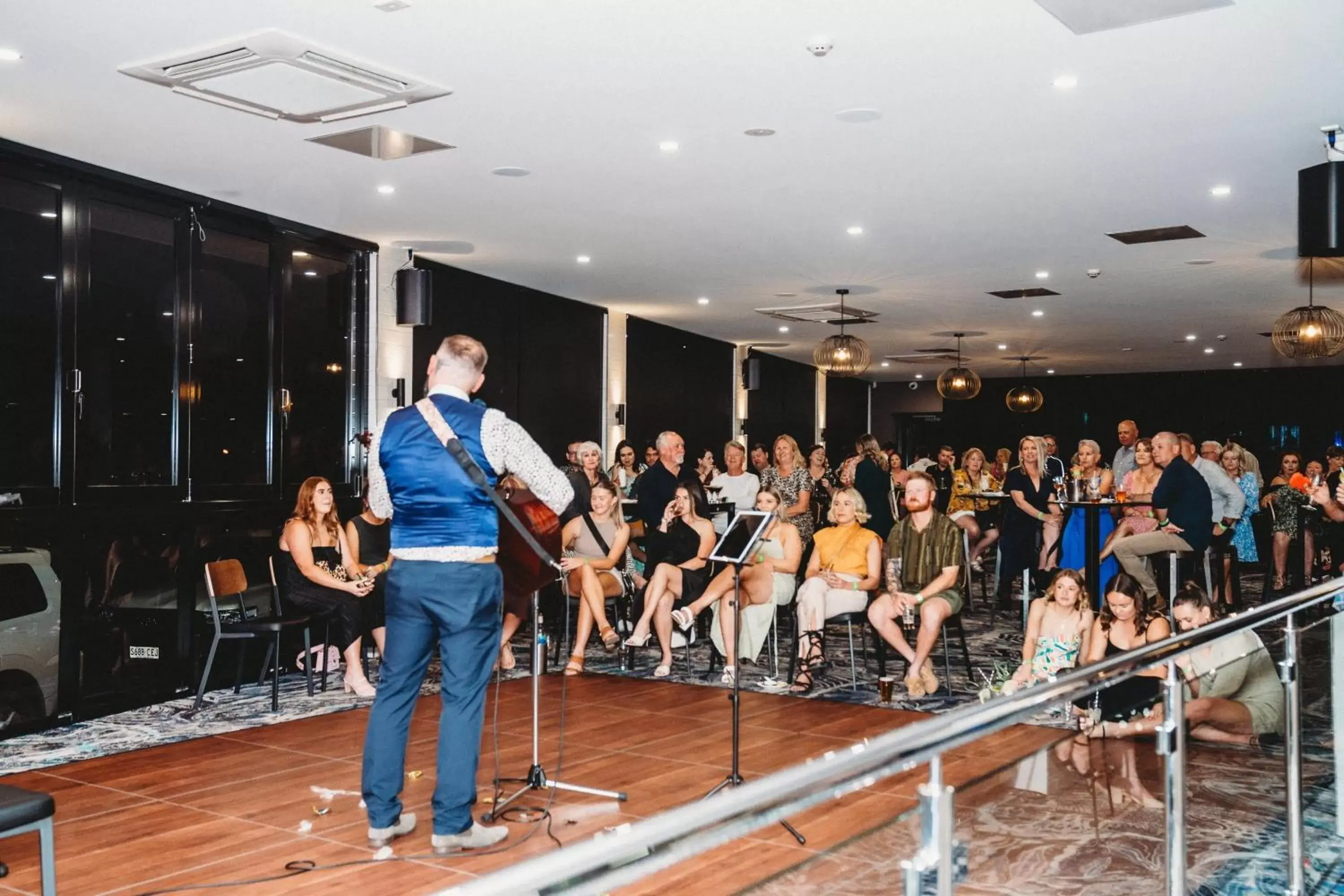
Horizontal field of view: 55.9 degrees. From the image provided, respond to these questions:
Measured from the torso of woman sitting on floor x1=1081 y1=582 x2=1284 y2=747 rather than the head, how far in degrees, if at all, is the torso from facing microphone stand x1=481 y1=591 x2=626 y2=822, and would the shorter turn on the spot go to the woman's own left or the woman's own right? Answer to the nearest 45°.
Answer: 0° — they already face it

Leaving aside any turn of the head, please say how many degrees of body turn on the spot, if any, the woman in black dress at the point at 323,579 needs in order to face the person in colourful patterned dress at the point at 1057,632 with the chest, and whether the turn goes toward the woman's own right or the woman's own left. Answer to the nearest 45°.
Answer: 0° — they already face them

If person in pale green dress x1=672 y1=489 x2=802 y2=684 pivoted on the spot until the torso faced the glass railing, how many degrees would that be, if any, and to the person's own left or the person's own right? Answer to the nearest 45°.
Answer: approximately 45° to the person's own left

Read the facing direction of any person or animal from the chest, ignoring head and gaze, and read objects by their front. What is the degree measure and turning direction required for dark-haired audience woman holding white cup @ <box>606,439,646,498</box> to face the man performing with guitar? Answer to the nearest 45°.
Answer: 0° — they already face them

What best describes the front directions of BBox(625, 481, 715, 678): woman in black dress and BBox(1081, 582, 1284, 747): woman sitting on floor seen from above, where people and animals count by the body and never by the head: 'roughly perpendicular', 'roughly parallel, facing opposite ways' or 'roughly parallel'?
roughly perpendicular

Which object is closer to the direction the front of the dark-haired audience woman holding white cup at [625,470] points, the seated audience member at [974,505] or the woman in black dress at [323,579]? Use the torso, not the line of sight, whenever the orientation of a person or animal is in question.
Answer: the woman in black dress

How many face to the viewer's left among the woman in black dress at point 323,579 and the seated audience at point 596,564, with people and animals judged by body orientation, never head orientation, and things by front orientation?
0

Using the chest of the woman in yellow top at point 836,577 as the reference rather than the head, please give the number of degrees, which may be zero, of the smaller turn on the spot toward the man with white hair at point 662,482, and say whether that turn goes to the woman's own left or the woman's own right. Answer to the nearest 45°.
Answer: approximately 90° to the woman's own right

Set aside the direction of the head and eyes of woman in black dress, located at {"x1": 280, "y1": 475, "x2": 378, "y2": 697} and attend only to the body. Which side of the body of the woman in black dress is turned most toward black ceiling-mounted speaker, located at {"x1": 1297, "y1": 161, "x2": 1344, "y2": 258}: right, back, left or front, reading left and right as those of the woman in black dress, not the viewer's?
front

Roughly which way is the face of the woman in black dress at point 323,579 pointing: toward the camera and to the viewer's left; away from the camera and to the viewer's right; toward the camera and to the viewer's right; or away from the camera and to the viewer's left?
toward the camera and to the viewer's right

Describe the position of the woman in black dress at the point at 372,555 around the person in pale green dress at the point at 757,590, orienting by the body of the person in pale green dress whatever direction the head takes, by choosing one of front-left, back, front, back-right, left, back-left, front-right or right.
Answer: front-right

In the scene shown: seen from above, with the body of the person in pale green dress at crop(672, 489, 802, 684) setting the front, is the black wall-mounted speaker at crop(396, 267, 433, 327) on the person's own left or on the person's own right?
on the person's own right

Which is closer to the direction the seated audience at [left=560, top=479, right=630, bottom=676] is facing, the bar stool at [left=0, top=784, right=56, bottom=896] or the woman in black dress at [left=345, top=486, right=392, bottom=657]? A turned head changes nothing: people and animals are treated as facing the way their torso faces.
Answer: the bar stool

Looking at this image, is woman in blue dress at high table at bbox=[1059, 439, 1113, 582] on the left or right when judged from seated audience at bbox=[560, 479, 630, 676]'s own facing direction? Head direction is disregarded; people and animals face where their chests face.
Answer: on their left
